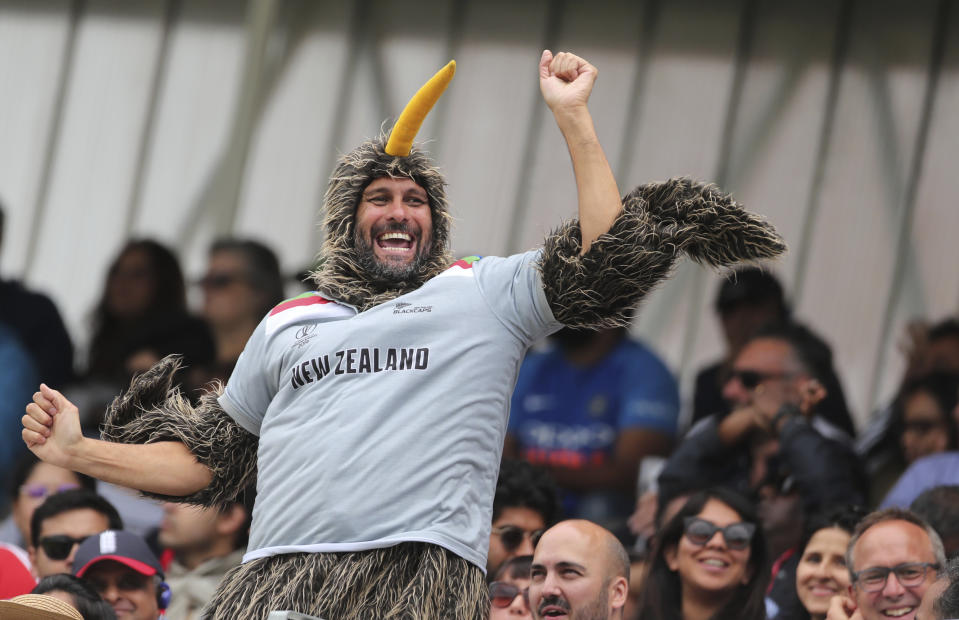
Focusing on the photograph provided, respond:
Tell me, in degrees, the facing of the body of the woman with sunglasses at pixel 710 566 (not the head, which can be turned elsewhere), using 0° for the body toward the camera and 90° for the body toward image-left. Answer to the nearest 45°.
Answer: approximately 0°

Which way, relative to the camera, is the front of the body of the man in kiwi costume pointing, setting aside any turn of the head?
toward the camera

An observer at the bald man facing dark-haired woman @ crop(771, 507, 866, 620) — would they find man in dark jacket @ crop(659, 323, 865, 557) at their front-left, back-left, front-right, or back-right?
front-left

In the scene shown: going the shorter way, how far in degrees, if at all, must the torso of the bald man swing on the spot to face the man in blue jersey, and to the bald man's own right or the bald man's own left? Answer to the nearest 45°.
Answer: approximately 135° to the bald man's own right

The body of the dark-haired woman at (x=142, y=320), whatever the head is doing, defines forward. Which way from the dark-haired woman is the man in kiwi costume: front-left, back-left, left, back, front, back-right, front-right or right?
front-left

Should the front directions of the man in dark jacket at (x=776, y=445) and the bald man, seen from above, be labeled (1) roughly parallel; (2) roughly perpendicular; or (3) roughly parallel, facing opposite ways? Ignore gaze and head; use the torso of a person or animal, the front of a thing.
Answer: roughly parallel

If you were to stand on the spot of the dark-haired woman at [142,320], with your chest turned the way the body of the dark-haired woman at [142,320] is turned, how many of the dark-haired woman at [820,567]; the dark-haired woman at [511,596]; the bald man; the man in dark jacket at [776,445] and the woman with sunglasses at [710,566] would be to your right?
0

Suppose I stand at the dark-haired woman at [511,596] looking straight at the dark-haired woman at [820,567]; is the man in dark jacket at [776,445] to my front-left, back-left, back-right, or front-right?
front-left

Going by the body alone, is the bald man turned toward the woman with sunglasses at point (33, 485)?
no

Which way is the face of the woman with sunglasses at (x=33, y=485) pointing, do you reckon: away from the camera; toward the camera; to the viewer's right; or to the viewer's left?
toward the camera

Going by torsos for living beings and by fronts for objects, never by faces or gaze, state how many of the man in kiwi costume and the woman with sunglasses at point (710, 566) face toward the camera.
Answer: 2

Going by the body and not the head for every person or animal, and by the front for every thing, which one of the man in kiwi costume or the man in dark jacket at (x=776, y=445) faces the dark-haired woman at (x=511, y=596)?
the man in dark jacket

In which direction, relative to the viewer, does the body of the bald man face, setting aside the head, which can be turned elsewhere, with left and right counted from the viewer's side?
facing the viewer and to the left of the viewer

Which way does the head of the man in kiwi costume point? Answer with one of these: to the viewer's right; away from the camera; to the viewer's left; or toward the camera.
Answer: toward the camera

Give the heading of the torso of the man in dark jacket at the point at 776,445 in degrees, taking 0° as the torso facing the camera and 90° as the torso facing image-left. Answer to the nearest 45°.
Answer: approximately 45°
